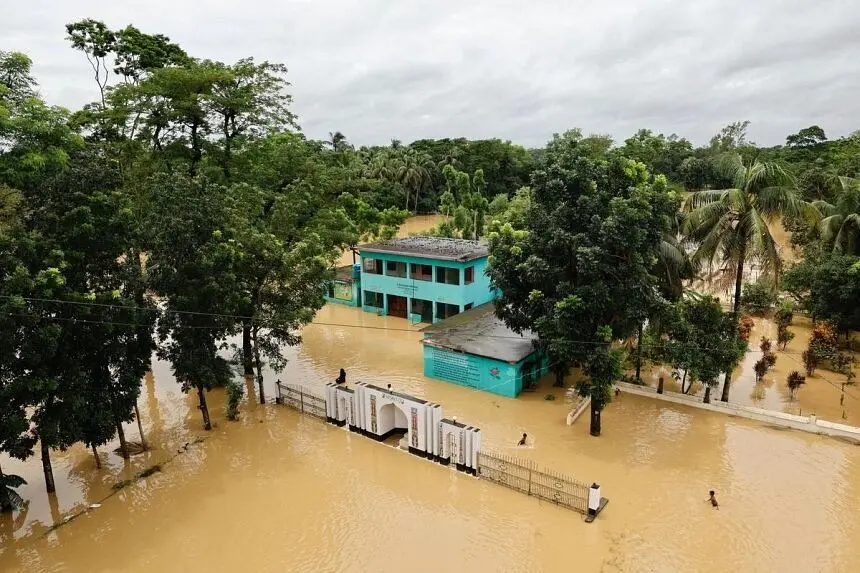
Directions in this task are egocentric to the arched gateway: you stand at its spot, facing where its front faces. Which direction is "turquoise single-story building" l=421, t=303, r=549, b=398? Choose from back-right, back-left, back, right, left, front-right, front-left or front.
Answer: back

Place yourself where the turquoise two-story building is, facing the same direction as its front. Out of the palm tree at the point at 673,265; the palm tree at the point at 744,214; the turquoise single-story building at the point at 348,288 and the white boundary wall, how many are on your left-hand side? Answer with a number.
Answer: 3

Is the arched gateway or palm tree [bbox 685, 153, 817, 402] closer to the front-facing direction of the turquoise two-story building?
the arched gateway

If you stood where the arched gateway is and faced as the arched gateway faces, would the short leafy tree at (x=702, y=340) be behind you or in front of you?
behind

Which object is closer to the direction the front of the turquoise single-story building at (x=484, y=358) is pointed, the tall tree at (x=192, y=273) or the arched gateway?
the arched gateway

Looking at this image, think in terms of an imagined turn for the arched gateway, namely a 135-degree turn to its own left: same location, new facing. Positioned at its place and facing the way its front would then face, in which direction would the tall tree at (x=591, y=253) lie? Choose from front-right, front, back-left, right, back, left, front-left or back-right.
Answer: front

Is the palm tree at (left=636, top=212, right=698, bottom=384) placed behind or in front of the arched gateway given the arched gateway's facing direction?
behind
